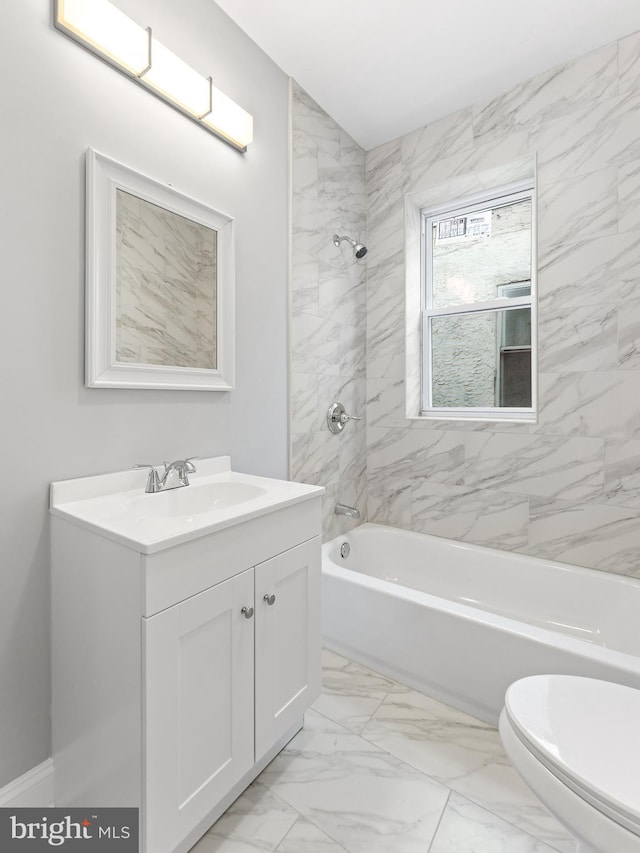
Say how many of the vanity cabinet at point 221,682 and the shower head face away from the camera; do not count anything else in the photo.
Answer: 0

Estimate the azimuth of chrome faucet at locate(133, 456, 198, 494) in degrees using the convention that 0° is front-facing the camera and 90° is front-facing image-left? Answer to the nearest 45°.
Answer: approximately 315°

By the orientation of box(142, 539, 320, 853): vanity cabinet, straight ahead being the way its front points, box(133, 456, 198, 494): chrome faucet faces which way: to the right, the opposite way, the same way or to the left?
the same way

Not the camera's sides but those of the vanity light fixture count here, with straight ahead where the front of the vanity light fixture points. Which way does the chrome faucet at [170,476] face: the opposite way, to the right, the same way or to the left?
the same way

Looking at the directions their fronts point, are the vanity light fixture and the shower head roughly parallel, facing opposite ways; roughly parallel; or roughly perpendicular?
roughly parallel

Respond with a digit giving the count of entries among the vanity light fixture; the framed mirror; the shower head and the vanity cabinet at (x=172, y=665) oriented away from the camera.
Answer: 0

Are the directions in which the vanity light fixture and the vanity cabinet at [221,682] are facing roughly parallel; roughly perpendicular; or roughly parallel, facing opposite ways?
roughly parallel

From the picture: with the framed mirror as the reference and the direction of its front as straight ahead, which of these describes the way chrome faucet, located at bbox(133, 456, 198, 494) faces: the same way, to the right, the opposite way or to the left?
the same way

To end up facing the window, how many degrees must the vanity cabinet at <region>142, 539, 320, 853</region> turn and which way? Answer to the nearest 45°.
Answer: approximately 90° to its left

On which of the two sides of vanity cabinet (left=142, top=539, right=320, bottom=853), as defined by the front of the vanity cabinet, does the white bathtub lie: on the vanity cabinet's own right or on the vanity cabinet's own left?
on the vanity cabinet's own left

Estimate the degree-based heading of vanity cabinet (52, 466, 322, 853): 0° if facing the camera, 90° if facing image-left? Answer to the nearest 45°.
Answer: approximately 315°

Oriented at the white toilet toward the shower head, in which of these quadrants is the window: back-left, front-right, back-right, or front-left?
front-right
